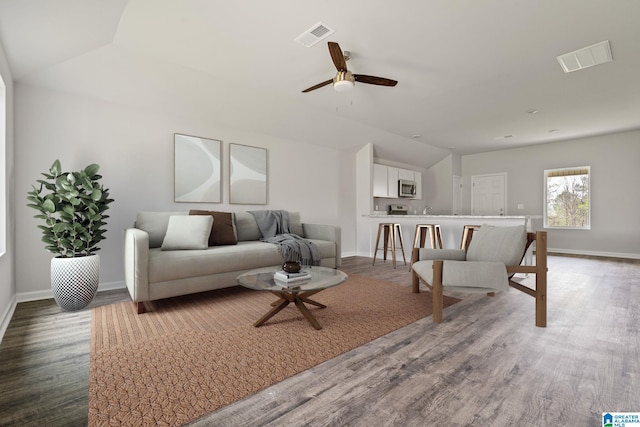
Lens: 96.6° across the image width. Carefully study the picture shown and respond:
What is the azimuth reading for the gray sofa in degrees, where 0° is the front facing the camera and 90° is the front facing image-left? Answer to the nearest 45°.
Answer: approximately 315°

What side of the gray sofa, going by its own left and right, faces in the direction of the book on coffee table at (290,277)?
front

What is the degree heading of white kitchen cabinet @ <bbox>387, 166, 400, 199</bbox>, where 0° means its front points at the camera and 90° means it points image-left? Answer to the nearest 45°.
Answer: approximately 315°

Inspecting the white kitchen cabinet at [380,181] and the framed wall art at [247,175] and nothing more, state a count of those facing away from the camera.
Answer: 0

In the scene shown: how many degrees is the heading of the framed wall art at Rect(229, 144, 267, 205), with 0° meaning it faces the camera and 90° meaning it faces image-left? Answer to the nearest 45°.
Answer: approximately 315°

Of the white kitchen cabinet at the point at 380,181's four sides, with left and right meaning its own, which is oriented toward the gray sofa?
right

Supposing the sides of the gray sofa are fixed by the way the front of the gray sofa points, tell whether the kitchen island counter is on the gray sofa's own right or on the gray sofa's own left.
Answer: on the gray sofa's own left

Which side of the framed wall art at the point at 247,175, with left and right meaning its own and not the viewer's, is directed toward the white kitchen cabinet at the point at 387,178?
left

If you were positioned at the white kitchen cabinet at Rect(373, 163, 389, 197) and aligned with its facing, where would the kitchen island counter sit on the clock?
The kitchen island counter is roughly at 12 o'clock from the white kitchen cabinet.

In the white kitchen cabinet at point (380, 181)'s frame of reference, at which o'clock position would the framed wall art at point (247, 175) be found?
The framed wall art is roughly at 3 o'clock from the white kitchen cabinet.

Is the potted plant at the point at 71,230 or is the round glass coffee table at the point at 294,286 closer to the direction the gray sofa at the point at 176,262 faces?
the round glass coffee table

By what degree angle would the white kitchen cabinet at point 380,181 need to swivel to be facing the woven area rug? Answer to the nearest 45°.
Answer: approximately 45° to its right

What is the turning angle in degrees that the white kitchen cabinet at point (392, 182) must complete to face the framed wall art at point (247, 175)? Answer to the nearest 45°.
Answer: approximately 90° to its right

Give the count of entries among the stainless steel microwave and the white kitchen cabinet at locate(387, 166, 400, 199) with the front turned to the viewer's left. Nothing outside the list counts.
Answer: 0

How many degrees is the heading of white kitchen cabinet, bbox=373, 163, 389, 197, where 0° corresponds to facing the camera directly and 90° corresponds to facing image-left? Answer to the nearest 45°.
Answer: approximately 315°
